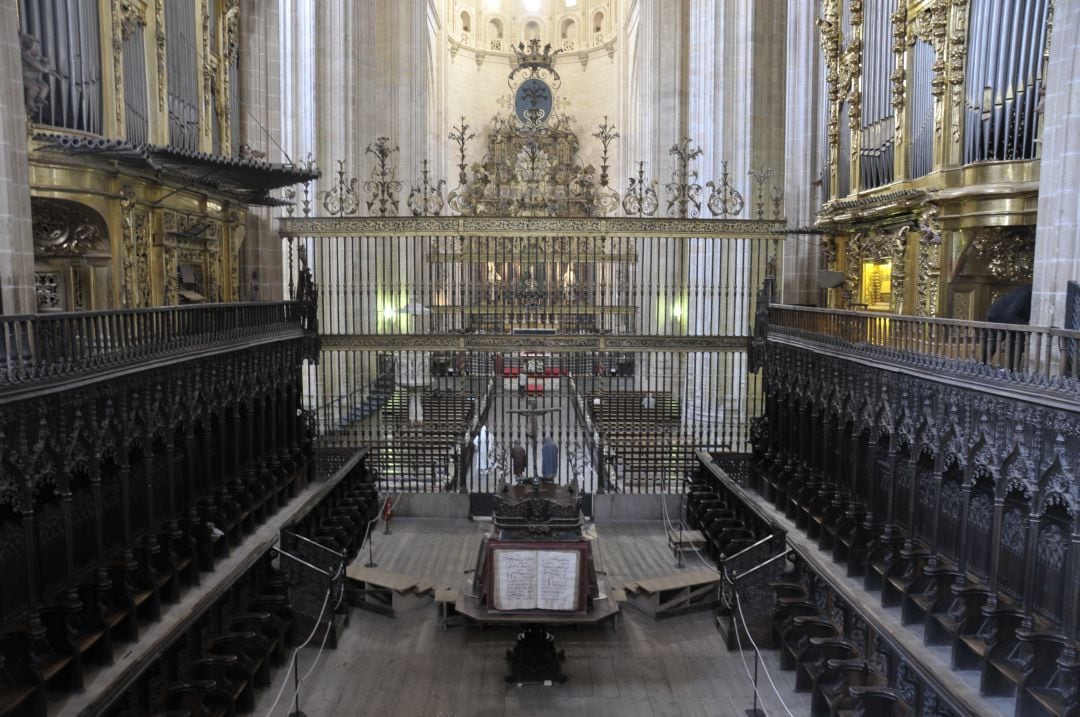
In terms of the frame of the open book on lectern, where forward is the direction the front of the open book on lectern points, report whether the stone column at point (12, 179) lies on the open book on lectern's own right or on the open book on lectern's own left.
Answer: on the open book on lectern's own right

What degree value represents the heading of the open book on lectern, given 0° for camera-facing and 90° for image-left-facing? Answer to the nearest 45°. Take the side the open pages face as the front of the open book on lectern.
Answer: approximately 0°

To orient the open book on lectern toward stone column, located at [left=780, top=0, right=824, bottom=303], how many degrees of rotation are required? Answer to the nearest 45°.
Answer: approximately 135° to its left

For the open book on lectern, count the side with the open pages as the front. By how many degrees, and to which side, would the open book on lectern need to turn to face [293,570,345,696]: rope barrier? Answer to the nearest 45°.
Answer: approximately 90° to its right

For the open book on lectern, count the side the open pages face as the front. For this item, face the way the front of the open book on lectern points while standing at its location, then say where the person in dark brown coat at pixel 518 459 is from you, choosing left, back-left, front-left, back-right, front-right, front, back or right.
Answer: back

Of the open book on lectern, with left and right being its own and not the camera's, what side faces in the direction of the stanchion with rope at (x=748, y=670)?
left

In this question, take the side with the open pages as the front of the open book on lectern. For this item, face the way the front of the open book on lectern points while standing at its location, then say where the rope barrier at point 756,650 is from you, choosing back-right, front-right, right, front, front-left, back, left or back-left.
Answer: left

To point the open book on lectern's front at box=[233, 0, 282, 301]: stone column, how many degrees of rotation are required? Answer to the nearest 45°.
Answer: approximately 135° to its right

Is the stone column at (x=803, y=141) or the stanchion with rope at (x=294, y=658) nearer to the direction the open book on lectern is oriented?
the stanchion with rope

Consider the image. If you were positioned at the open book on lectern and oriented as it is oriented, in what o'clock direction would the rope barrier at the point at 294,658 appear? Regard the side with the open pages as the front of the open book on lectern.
The rope barrier is roughly at 3 o'clock from the open book on lectern.
